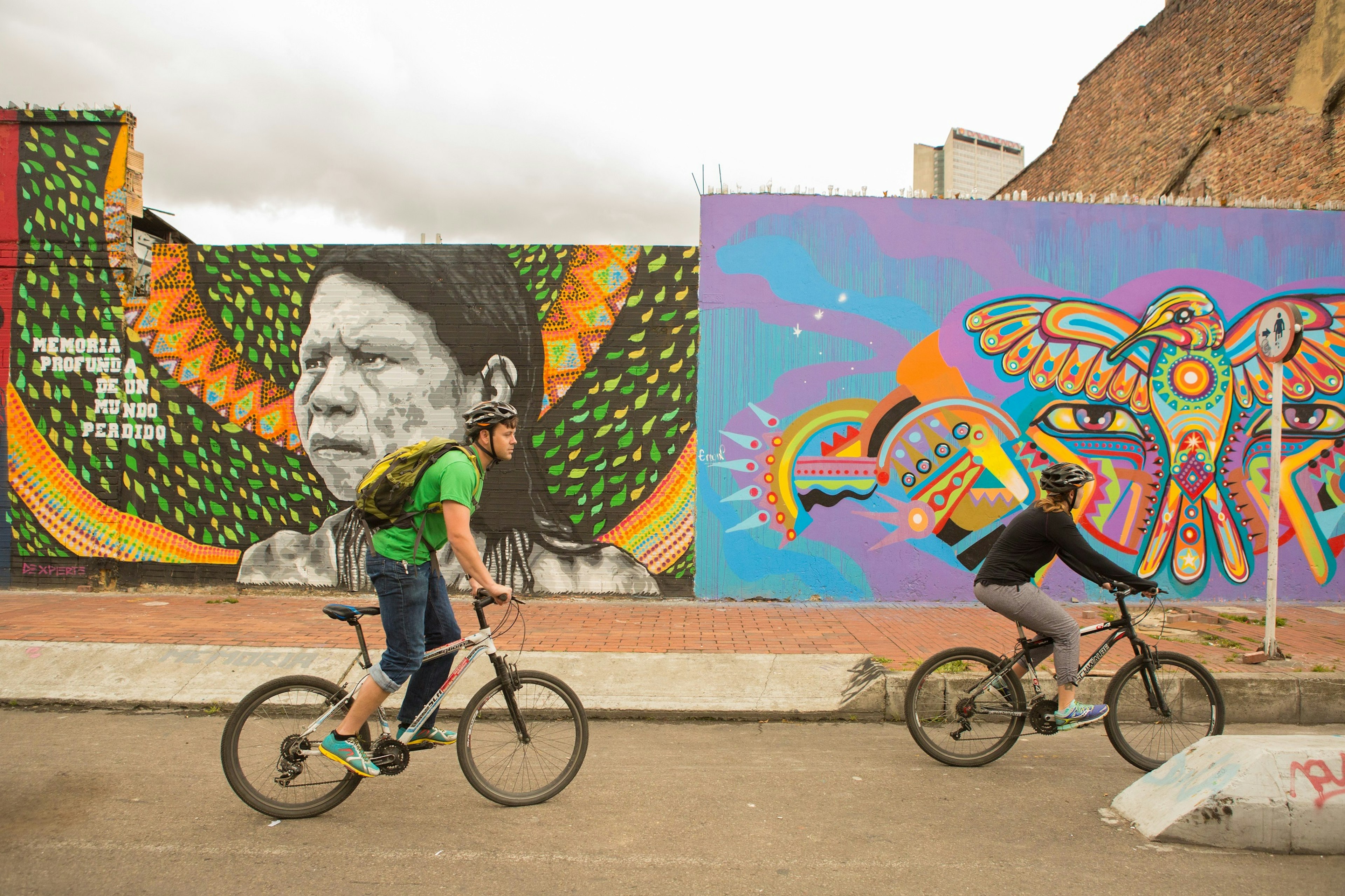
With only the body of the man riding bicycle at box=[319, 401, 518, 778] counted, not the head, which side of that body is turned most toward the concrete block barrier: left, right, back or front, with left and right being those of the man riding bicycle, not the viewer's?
front

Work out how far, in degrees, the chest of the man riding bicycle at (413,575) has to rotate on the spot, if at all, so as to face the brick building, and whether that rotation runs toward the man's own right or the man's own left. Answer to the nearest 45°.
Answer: approximately 45° to the man's own left

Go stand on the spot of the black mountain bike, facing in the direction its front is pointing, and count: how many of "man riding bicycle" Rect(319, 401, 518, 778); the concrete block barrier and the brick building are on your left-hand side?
1

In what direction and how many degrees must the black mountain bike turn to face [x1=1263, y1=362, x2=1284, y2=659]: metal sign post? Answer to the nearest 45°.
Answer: approximately 45° to its left

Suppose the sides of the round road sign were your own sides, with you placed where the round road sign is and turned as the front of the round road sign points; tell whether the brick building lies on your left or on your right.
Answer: on your right

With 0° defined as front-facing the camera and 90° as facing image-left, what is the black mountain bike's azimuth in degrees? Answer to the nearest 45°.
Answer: approximately 270°

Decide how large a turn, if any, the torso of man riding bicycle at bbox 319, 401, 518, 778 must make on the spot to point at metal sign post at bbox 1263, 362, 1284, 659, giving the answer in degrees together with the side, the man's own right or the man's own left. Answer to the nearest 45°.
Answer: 0° — they already face it

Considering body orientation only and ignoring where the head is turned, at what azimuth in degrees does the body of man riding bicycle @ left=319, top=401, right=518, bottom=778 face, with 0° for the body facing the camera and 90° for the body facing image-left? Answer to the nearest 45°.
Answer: approximately 270°

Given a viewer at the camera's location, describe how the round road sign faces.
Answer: facing the viewer and to the left of the viewer

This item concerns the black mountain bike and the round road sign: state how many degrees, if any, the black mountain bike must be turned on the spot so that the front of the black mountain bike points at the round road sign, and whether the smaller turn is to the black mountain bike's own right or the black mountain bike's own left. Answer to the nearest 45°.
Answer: approximately 45° to the black mountain bike's own left

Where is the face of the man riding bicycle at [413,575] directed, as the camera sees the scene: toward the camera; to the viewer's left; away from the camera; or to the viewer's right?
to the viewer's right

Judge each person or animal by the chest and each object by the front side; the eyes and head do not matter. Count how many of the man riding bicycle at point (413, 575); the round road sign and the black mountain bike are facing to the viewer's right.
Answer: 2

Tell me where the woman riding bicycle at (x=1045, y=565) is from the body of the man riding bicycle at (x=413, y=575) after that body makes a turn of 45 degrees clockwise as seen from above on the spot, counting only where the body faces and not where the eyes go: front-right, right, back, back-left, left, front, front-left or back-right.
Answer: front-left

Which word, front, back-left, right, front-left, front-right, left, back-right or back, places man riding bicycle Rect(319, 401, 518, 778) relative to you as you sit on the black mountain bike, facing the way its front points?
back-right

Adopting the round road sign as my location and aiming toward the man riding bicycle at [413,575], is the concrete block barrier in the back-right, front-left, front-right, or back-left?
front-left
